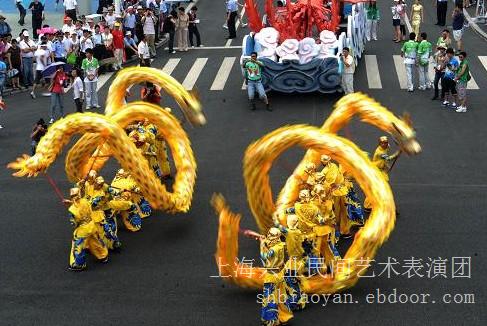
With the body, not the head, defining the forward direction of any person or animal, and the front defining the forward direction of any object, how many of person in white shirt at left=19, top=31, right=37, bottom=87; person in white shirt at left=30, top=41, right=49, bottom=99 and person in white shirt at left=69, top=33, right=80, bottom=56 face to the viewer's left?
0

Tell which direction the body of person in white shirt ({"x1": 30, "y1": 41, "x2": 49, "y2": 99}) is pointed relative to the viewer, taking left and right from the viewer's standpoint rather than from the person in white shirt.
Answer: facing to the right of the viewer

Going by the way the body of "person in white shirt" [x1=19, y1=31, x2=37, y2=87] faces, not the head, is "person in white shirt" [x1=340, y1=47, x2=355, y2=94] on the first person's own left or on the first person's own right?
on the first person's own left

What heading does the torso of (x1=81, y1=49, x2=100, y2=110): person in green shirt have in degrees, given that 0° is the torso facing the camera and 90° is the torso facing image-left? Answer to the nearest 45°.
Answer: approximately 0°

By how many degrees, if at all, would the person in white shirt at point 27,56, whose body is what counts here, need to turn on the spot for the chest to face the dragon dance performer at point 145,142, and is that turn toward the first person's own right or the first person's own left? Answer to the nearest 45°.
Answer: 0° — they already face them

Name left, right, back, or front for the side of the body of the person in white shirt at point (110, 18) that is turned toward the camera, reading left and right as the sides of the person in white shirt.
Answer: front

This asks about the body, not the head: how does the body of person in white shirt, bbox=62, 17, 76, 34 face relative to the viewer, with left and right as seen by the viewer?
facing the viewer

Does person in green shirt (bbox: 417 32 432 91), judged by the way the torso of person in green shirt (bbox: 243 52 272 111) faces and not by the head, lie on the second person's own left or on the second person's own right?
on the second person's own left

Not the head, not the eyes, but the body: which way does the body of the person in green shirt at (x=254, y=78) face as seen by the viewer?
toward the camera

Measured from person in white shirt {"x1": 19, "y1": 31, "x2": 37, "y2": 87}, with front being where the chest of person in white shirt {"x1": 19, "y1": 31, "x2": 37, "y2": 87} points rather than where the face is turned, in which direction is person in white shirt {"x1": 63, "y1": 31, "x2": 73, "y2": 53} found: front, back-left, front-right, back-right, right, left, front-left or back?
left

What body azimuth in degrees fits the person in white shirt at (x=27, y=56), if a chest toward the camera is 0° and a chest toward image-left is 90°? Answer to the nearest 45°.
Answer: approximately 0°

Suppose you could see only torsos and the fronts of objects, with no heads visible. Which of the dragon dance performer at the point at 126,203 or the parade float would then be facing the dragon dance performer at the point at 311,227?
the parade float

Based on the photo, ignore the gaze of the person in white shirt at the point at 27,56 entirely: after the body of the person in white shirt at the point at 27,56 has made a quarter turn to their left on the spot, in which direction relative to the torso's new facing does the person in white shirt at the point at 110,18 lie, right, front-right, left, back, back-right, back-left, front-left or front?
front-left
